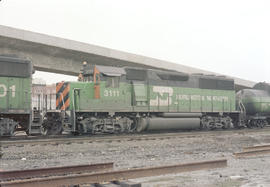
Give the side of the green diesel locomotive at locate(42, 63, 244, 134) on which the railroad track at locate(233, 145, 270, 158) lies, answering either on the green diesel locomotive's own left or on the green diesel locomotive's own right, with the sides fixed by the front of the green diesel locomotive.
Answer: on the green diesel locomotive's own left

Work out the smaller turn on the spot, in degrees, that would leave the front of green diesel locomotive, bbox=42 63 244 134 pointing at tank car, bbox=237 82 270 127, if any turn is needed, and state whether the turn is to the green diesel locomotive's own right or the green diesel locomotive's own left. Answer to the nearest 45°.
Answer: approximately 180°

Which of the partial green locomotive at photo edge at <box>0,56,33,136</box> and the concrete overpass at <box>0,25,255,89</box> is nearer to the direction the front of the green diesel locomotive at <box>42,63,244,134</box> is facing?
the partial green locomotive at photo edge

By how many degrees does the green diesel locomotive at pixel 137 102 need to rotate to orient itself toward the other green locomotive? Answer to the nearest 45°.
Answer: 0° — it already faces it

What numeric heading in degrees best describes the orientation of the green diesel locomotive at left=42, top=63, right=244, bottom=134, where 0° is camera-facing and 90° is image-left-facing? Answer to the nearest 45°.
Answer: approximately 45°

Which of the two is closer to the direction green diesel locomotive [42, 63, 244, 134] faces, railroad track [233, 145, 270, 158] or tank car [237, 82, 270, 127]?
the railroad track

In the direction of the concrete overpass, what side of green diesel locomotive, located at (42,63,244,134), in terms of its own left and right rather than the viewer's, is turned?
right
